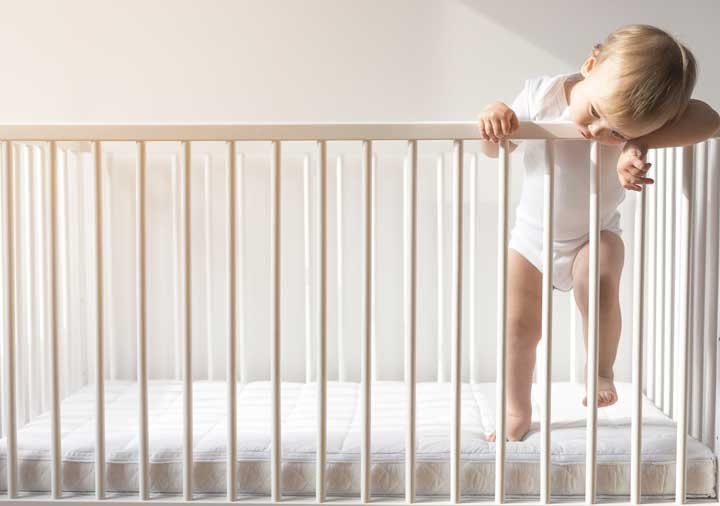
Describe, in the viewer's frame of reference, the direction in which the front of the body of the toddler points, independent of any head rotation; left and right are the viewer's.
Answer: facing the viewer

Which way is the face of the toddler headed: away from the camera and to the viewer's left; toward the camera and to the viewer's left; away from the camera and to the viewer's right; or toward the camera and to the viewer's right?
toward the camera and to the viewer's left
